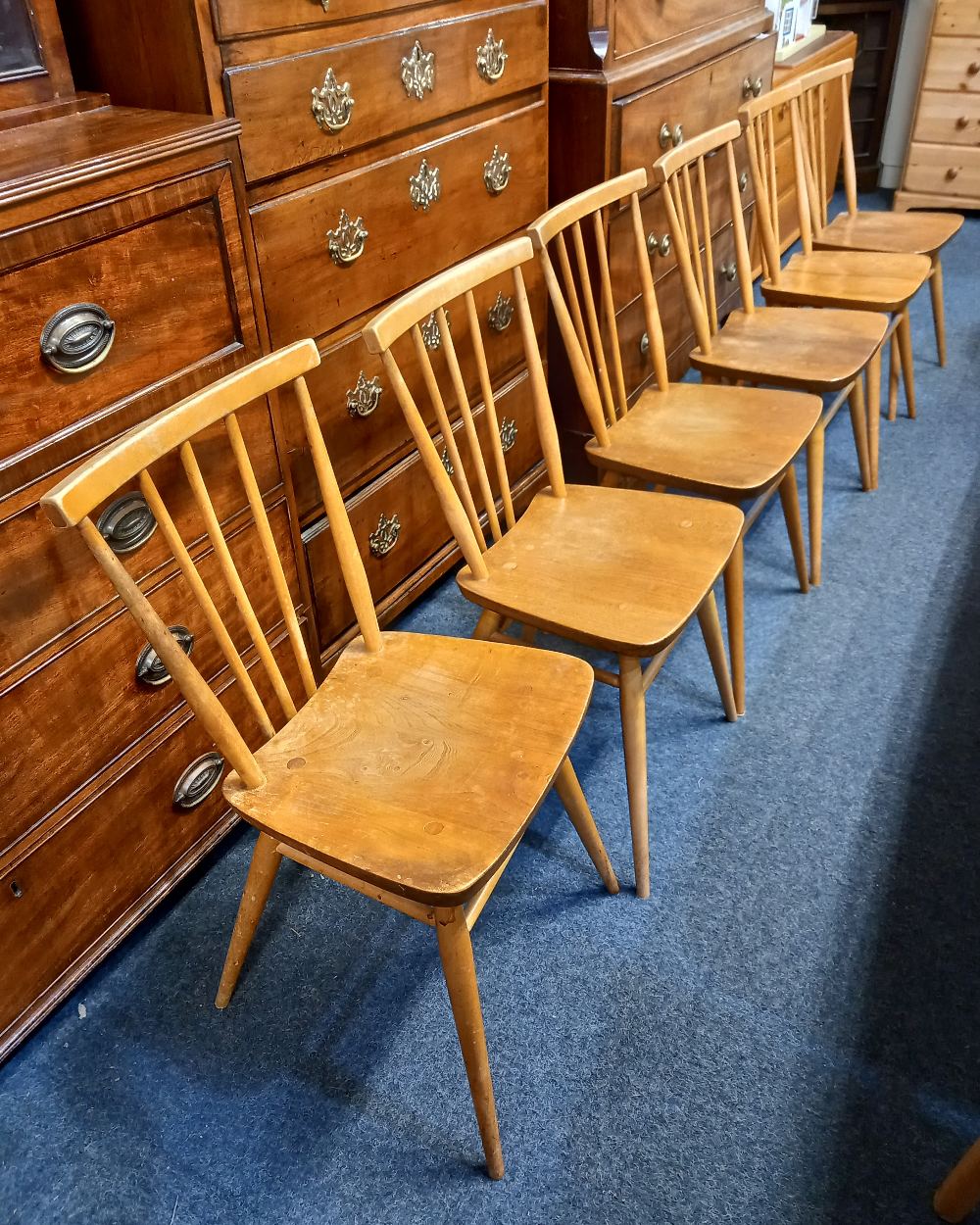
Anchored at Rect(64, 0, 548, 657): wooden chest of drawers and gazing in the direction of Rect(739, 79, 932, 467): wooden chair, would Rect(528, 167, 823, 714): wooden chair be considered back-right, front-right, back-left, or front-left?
front-right

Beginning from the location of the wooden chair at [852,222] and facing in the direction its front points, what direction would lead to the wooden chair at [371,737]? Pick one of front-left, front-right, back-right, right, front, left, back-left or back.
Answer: right

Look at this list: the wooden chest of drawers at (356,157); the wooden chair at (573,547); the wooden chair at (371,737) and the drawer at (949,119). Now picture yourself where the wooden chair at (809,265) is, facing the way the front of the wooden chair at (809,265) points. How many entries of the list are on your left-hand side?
1

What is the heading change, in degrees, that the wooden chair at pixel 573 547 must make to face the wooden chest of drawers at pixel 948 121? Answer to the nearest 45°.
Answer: approximately 90° to its left

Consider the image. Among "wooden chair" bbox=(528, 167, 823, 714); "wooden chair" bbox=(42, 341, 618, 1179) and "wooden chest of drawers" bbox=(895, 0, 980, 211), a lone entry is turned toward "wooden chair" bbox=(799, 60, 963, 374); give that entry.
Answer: the wooden chest of drawers

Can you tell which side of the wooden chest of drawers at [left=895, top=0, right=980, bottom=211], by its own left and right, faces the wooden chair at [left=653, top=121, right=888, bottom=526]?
front

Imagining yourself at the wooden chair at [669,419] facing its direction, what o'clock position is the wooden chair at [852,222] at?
the wooden chair at [852,222] is roughly at 8 o'clock from the wooden chair at [669,419].

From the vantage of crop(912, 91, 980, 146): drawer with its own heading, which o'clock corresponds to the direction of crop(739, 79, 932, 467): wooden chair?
The wooden chair is roughly at 12 o'clock from the drawer.

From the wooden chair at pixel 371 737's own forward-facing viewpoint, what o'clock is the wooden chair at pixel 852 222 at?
the wooden chair at pixel 852 222 is roughly at 9 o'clock from the wooden chair at pixel 371 737.

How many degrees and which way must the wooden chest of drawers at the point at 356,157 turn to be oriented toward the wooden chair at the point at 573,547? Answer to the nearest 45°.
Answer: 0° — it already faces it

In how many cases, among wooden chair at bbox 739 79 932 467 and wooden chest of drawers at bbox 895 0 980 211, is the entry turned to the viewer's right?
1

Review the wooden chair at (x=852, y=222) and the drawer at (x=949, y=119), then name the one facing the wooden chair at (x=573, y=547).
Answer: the drawer

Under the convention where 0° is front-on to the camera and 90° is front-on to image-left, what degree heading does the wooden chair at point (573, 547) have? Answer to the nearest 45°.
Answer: approximately 315°

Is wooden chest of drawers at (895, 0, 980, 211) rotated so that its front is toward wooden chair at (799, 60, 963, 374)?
yes

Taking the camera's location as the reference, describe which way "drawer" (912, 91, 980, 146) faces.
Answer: facing the viewer

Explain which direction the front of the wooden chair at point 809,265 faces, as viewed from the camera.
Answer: facing to the right of the viewer

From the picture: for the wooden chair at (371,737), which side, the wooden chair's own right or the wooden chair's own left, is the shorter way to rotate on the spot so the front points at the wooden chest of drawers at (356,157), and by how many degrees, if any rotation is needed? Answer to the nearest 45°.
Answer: approximately 135° to the wooden chair's own left
